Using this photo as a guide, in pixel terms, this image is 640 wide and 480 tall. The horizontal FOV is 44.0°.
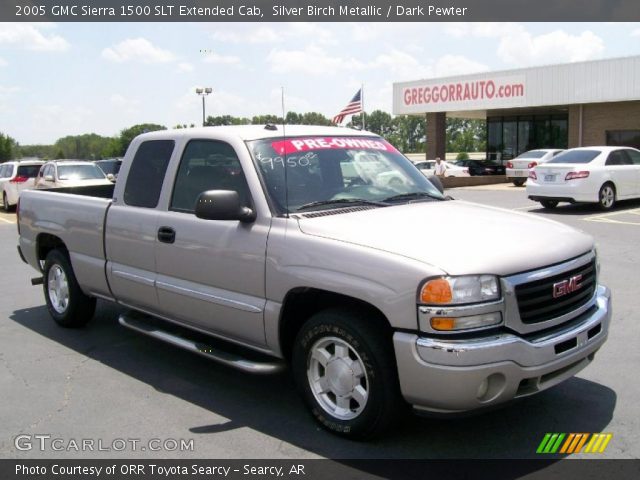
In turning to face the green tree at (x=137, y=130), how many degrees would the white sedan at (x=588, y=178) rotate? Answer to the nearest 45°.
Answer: approximately 135° to its left

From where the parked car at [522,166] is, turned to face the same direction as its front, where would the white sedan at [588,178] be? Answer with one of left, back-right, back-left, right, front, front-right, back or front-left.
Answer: back-right

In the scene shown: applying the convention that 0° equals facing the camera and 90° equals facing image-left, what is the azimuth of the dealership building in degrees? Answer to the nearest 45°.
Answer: approximately 45°

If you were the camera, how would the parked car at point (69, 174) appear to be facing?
facing the viewer and to the right of the viewer

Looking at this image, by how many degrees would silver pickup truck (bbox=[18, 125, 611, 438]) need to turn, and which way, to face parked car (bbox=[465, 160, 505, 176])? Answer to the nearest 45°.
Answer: approximately 135° to its left

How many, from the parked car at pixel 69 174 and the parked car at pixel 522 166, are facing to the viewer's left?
0

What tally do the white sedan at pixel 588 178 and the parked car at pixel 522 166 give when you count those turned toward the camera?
0

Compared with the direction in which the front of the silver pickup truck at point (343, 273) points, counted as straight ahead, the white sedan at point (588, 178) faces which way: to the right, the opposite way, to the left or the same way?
to the left

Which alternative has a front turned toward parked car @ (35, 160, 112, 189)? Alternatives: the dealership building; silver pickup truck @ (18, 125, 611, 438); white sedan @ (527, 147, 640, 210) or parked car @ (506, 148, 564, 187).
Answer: the dealership building

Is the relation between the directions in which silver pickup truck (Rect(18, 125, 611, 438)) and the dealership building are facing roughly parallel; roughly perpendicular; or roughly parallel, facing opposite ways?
roughly perpendicular

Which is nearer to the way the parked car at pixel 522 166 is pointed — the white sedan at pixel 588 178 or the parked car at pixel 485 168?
the parked car

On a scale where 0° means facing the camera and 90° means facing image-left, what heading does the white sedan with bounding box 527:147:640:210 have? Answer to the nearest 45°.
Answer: approximately 225°

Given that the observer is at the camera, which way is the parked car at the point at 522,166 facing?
facing away from the viewer and to the right of the viewer
